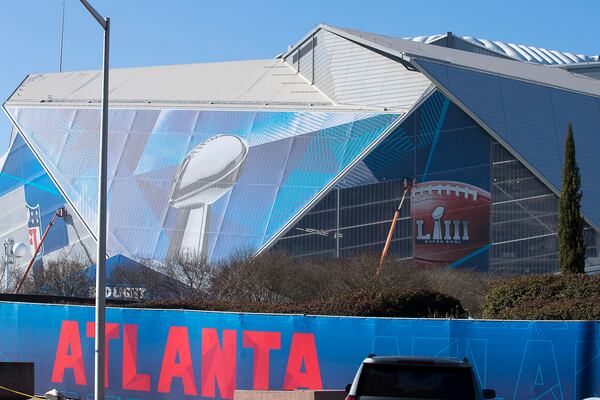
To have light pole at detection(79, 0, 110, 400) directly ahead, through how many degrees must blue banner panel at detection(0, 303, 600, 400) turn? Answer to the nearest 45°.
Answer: approximately 45° to its right

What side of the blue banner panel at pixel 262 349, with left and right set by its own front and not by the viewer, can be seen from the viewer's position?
front

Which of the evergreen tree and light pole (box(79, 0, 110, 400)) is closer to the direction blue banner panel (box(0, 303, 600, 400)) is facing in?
the light pole

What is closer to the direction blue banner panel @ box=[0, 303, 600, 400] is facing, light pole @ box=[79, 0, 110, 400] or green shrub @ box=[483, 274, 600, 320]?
the light pole

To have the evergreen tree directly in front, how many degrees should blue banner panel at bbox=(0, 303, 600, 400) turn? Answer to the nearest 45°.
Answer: approximately 135° to its left
